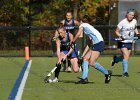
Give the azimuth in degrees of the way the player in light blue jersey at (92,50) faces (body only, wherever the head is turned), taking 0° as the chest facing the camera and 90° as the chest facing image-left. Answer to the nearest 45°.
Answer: approximately 90°

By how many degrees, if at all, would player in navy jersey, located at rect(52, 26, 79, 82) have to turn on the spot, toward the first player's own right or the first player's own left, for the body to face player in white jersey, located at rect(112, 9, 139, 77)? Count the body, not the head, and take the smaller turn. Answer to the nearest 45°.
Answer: approximately 135° to the first player's own left

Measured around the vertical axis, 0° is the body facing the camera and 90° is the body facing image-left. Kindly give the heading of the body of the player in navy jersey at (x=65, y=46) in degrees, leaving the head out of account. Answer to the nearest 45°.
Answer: approximately 45°

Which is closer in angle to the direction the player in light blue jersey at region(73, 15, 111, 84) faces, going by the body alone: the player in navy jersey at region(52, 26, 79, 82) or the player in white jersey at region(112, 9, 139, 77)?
the player in navy jersey

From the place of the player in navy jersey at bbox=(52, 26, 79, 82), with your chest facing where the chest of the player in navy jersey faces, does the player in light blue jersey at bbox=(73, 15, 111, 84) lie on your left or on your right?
on your left
